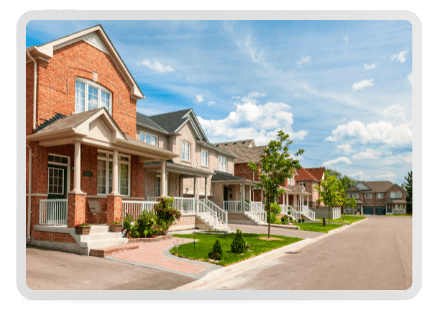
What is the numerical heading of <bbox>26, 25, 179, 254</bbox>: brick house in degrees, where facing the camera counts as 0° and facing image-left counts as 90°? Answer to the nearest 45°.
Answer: approximately 315°

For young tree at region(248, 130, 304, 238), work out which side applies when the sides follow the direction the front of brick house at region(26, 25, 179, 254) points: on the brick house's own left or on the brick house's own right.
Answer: on the brick house's own left
